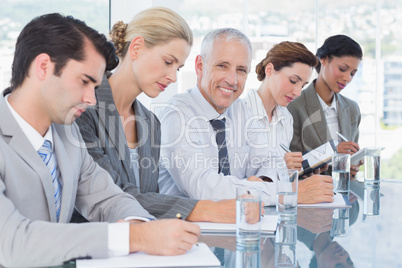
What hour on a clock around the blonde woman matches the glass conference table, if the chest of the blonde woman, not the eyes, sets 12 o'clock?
The glass conference table is roughly at 12 o'clock from the blonde woman.

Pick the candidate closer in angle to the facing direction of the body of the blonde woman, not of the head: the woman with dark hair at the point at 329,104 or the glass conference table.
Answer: the glass conference table

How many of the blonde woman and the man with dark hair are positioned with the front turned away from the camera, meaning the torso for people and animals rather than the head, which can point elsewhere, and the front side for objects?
0

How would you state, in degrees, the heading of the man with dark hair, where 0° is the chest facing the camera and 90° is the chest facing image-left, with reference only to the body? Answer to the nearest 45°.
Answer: approximately 315°

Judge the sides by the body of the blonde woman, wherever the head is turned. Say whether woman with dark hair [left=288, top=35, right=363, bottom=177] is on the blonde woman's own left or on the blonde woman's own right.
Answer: on the blonde woman's own left

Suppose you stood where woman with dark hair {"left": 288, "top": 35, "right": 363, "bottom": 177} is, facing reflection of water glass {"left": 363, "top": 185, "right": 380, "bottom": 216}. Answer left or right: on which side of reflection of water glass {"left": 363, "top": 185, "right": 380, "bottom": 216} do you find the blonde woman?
right

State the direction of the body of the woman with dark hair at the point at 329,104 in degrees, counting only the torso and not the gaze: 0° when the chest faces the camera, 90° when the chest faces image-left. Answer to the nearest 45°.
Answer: approximately 315°

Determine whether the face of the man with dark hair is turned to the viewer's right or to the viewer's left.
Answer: to the viewer's right

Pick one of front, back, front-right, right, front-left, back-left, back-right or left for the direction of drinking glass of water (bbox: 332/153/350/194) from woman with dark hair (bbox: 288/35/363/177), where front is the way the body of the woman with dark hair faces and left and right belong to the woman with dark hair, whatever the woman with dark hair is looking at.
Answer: front-right

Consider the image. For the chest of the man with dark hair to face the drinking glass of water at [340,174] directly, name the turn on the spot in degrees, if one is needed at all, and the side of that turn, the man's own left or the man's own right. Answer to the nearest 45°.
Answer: approximately 90° to the man's own left

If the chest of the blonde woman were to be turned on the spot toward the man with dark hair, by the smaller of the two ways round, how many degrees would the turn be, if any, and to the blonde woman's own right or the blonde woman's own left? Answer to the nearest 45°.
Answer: approximately 45° to the blonde woman's own right
